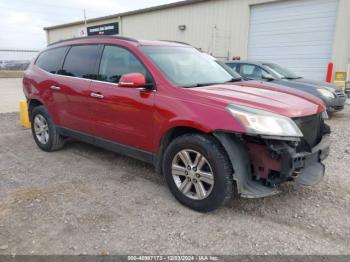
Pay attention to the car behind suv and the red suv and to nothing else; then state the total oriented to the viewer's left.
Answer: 0

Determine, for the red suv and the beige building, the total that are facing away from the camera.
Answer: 0

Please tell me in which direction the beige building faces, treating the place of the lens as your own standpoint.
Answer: facing the viewer and to the left of the viewer

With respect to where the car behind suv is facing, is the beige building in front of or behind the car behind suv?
behind

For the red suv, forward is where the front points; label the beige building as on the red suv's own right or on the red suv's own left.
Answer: on the red suv's own left

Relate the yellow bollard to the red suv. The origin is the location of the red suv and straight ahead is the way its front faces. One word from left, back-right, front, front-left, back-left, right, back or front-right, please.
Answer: back

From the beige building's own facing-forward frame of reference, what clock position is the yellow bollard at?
The yellow bollard is roughly at 12 o'clock from the beige building.

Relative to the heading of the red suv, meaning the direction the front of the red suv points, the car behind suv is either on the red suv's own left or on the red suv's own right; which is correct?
on the red suv's own left

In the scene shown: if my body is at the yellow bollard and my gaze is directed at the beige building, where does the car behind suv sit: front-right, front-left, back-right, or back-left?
front-right

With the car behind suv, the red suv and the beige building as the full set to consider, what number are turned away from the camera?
0

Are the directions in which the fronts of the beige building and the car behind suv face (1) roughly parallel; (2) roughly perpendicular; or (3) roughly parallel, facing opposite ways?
roughly perpendicular

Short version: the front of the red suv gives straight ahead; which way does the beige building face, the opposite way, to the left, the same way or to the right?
to the right

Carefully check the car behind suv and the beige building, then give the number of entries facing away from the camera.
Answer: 0

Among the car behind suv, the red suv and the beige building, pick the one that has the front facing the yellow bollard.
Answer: the beige building

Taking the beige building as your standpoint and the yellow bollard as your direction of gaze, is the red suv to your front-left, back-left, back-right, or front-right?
front-left
